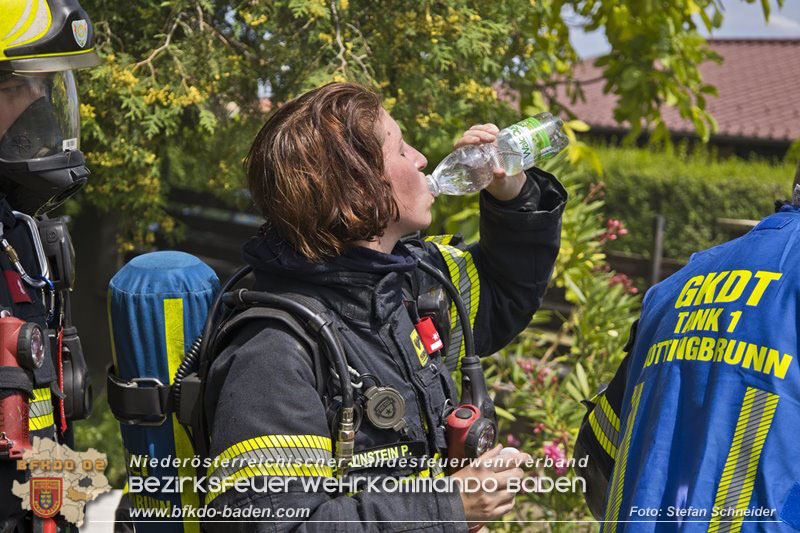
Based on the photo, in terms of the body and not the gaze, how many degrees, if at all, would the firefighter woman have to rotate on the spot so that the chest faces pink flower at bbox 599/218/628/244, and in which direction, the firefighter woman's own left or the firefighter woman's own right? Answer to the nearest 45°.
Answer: approximately 90° to the firefighter woman's own left

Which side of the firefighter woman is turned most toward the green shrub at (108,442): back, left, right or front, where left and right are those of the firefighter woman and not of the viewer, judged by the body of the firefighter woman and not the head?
back

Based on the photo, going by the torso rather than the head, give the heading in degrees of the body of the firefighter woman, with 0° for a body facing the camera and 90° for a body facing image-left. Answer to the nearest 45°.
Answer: approximately 315°

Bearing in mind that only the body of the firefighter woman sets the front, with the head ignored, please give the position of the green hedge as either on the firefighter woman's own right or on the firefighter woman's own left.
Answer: on the firefighter woman's own left

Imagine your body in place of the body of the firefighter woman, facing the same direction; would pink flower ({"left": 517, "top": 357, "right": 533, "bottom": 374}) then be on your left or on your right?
on your left

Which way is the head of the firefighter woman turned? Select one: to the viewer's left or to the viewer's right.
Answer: to the viewer's right

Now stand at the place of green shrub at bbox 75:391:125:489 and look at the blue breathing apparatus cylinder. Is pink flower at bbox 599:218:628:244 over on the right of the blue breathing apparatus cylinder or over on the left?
left
